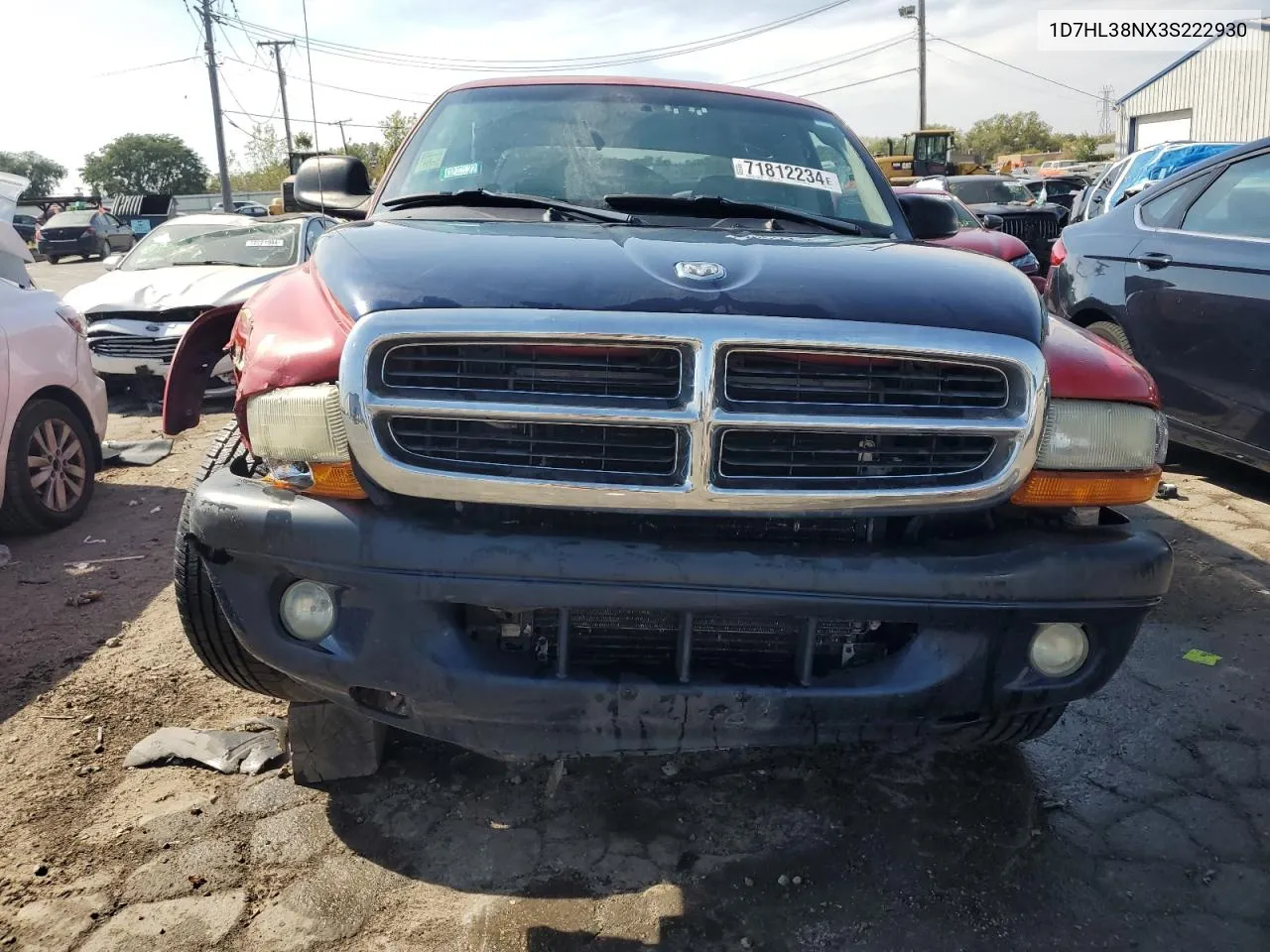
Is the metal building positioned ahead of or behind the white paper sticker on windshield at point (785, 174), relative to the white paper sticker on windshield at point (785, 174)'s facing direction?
behind

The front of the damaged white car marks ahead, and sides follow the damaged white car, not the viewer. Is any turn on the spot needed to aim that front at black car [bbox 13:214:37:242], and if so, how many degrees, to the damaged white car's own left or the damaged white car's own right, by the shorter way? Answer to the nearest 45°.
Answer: approximately 135° to the damaged white car's own right

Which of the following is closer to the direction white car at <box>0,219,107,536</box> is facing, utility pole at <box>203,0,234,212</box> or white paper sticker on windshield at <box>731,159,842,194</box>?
the white paper sticker on windshield

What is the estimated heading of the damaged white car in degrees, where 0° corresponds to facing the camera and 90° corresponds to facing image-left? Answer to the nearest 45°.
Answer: approximately 45°

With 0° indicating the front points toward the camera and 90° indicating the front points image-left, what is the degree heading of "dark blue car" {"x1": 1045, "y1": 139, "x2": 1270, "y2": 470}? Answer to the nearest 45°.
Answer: approximately 315°

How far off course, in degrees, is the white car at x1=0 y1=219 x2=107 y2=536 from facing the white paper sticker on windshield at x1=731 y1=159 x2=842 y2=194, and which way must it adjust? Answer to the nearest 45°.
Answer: approximately 90° to its left

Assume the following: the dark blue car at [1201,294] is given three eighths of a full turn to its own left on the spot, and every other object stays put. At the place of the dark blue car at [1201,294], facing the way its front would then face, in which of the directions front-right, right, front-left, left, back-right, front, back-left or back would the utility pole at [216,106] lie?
front-left

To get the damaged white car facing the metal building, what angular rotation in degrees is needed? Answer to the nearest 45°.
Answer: approximately 180°
